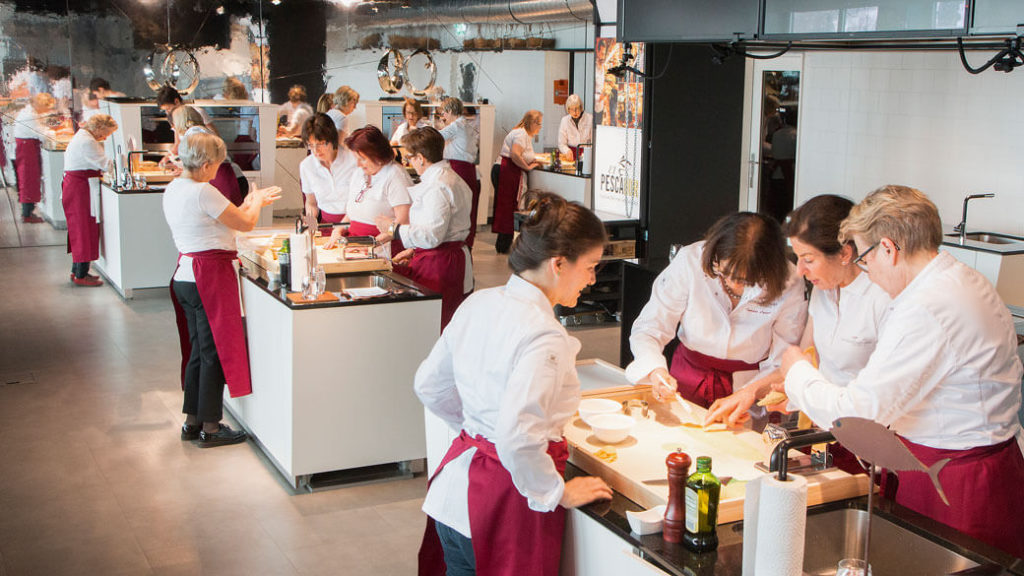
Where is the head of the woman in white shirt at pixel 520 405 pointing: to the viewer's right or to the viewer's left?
to the viewer's right

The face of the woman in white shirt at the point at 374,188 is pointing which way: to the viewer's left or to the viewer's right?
to the viewer's left

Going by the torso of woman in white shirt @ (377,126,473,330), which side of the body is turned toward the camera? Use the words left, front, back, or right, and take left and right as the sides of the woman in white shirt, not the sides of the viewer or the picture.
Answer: left

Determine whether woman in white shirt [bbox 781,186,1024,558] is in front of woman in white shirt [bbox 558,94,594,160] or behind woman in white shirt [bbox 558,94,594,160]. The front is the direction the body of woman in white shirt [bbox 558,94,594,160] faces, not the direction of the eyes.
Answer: in front

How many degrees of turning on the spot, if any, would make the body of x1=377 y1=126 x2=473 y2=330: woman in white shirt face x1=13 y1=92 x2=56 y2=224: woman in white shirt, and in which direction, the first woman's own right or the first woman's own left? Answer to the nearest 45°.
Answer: approximately 45° to the first woman's own right

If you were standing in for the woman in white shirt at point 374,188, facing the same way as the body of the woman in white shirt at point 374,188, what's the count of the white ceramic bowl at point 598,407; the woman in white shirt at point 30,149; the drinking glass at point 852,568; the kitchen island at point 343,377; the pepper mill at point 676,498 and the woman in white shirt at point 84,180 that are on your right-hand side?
2

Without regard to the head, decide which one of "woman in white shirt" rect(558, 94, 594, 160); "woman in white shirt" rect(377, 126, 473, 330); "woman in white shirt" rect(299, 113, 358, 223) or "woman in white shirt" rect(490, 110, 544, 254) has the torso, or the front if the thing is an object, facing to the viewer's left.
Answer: "woman in white shirt" rect(377, 126, 473, 330)

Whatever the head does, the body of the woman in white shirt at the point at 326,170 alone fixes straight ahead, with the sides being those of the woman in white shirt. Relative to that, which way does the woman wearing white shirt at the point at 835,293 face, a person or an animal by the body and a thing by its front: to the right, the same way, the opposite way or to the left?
to the right

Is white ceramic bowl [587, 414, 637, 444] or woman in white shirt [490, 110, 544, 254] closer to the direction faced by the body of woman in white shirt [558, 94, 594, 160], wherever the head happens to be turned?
the white ceramic bowl

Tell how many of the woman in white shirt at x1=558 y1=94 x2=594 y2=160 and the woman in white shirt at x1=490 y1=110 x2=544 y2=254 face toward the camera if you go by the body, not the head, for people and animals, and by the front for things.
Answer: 1

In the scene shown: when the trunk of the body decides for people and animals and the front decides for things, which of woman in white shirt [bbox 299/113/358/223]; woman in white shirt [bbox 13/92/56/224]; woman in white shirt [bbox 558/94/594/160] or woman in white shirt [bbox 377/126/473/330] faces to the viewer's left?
woman in white shirt [bbox 377/126/473/330]

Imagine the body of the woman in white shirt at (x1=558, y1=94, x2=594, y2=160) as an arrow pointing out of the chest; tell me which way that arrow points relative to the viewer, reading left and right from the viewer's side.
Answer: facing the viewer
